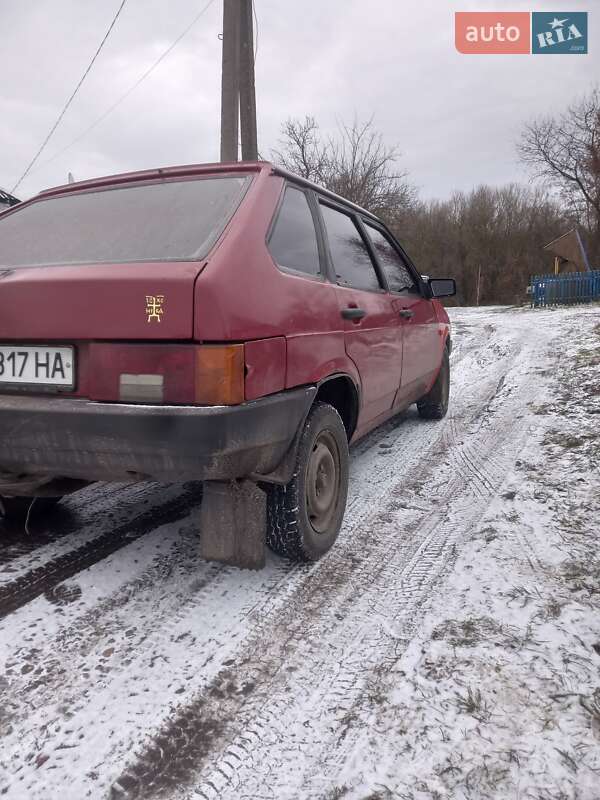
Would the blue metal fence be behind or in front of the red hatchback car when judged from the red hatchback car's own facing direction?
in front

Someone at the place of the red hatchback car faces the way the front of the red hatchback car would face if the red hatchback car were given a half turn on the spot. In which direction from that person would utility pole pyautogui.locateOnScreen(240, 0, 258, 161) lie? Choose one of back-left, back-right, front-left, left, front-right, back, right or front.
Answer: back-right

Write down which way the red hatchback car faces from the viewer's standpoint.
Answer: facing away from the viewer and to the right of the viewer
